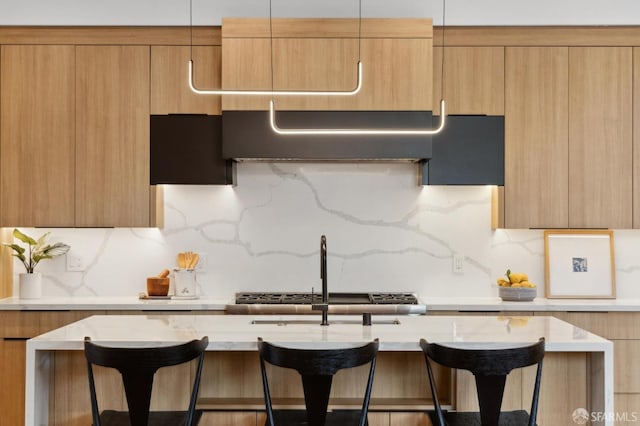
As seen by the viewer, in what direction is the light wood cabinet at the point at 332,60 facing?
toward the camera

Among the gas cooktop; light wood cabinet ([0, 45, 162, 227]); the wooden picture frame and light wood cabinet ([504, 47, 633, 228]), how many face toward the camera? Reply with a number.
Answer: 4

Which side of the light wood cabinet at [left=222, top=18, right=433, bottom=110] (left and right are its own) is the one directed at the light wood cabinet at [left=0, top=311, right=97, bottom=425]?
right

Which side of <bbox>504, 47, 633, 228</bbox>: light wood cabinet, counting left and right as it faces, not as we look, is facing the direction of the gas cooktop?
right

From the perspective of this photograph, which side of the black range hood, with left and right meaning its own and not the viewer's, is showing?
front

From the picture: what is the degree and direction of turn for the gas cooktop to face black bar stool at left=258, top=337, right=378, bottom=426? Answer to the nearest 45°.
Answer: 0° — it already faces it

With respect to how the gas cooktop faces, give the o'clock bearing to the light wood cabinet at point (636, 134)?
The light wood cabinet is roughly at 9 o'clock from the gas cooktop.

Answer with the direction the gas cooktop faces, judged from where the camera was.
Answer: facing the viewer

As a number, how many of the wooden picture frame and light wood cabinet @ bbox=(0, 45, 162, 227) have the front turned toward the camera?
2

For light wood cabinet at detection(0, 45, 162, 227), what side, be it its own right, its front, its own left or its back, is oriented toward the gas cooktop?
left
